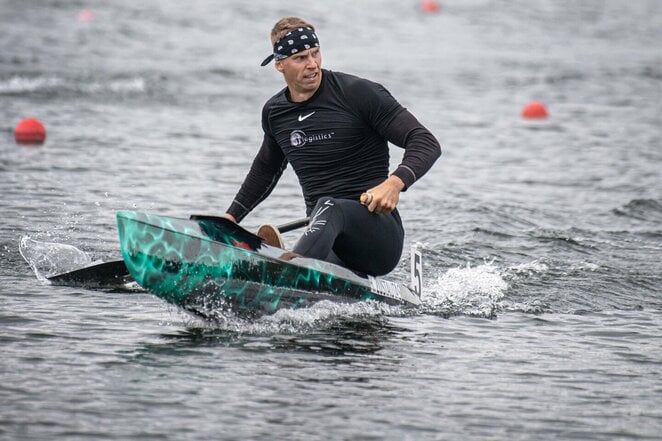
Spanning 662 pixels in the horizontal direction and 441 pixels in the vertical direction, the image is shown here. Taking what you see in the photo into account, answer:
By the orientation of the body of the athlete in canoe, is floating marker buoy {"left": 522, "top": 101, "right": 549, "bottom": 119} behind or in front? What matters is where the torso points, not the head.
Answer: behind

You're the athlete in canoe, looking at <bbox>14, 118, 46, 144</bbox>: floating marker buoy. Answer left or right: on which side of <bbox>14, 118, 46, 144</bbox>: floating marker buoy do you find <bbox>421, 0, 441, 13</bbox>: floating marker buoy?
right

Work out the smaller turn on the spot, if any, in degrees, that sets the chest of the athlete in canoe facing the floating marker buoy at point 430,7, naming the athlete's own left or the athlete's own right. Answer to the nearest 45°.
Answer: approximately 135° to the athlete's own right

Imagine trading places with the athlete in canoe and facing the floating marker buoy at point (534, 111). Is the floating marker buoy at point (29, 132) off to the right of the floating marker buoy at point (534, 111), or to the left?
left

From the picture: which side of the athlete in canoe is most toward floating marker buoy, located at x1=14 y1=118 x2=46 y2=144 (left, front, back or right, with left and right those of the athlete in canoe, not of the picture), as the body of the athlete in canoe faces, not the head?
right
